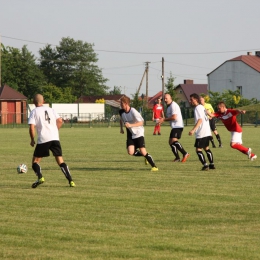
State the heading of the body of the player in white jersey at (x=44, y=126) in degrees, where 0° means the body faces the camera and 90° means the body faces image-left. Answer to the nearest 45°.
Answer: approximately 135°

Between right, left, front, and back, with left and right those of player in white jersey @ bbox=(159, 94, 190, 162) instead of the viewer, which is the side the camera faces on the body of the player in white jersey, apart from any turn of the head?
left

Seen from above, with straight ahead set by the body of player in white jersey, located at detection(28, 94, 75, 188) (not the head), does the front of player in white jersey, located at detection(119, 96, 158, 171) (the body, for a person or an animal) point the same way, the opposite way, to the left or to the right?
to the left

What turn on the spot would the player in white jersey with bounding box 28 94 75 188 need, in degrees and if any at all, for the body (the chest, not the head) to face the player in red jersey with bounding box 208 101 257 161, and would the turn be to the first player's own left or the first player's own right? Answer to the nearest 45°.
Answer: approximately 90° to the first player's own right

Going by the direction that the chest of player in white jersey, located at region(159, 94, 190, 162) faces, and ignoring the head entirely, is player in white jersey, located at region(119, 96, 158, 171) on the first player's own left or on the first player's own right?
on the first player's own left

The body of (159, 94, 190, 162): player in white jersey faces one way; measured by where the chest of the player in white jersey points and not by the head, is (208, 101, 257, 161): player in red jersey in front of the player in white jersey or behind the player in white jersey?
behind

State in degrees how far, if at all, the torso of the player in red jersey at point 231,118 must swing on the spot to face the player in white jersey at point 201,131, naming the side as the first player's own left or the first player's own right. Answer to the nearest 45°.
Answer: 0° — they already face them
